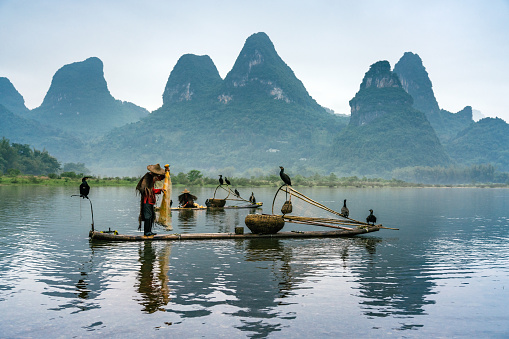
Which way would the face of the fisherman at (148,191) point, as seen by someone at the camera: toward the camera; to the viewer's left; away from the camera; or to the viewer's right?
to the viewer's right

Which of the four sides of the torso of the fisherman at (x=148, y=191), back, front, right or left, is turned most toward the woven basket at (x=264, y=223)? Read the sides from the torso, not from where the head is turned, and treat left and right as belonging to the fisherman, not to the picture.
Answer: front

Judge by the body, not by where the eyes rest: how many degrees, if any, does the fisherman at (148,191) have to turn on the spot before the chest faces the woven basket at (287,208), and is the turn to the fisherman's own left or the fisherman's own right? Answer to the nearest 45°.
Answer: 0° — they already face it

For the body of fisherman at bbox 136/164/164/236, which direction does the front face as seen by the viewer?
to the viewer's right
